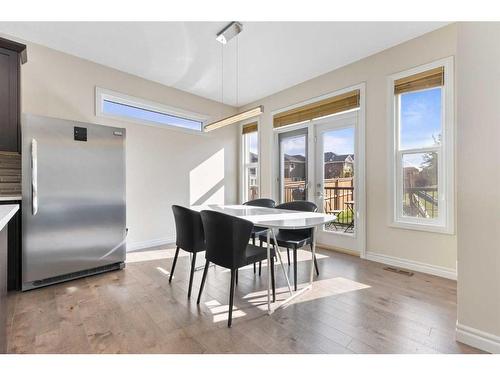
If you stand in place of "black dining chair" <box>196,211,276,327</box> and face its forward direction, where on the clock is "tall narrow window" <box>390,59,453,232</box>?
The tall narrow window is roughly at 1 o'clock from the black dining chair.

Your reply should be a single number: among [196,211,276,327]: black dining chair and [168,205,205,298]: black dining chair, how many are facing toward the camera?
0

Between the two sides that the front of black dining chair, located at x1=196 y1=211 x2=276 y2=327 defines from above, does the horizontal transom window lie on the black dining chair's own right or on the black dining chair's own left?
on the black dining chair's own left

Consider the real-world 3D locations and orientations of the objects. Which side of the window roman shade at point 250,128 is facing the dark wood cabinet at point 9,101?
front

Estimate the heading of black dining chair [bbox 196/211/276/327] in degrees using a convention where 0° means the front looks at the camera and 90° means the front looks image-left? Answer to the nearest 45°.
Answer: approximately 225°

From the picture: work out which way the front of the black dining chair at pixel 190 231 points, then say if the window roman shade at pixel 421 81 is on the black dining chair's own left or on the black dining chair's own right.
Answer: on the black dining chair's own right

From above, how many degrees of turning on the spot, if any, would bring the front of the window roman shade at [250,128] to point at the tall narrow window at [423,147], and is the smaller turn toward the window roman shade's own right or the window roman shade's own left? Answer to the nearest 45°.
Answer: approximately 90° to the window roman shade's own left

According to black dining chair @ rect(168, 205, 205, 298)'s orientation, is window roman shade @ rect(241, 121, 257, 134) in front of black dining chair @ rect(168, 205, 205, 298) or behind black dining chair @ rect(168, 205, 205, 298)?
in front

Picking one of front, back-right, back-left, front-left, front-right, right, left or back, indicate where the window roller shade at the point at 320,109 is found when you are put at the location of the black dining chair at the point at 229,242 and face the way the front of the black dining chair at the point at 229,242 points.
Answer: front

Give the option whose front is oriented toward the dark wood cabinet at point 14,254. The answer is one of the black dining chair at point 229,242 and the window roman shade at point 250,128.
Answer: the window roman shade

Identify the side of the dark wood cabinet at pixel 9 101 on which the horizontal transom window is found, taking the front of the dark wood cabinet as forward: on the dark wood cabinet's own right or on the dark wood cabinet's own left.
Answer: on the dark wood cabinet's own left
